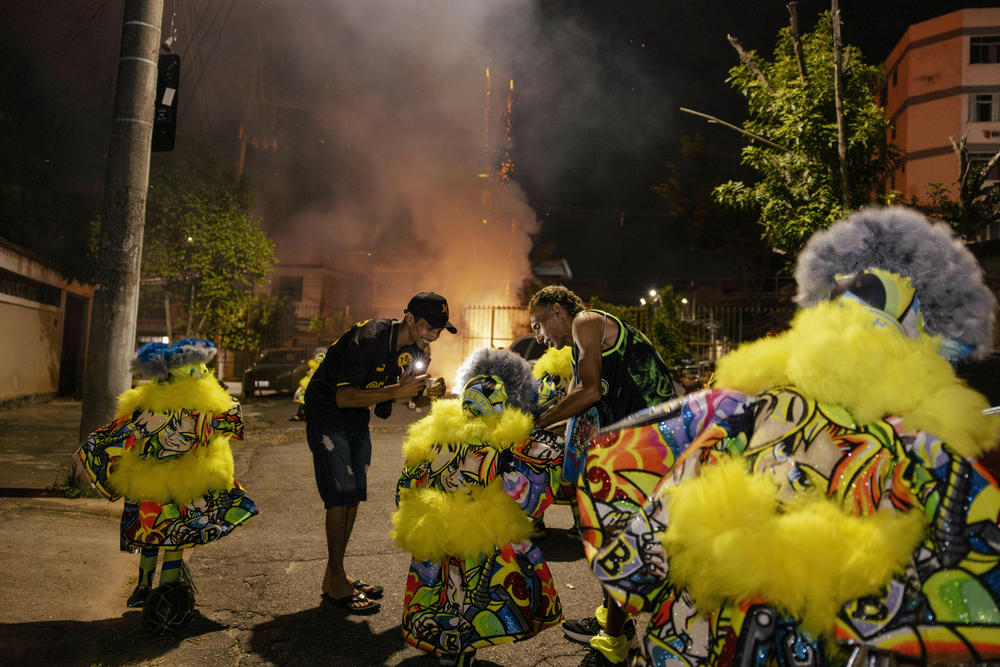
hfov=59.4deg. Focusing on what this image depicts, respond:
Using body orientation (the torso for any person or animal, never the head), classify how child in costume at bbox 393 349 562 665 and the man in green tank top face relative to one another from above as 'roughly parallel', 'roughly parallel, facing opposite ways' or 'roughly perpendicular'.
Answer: roughly perpendicular

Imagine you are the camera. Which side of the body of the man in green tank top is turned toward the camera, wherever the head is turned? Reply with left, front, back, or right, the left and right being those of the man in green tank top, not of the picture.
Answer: left

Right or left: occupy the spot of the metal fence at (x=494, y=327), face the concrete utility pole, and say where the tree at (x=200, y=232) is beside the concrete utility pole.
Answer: right

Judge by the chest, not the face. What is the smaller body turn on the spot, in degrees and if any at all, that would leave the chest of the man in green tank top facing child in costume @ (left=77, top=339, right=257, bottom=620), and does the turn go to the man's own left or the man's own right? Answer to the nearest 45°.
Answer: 0° — they already face them

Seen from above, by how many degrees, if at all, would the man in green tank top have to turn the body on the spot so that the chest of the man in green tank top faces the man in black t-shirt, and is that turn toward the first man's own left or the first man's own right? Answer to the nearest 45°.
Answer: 0° — they already face them

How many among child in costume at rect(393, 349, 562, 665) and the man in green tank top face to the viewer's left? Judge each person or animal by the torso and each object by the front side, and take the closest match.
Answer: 1

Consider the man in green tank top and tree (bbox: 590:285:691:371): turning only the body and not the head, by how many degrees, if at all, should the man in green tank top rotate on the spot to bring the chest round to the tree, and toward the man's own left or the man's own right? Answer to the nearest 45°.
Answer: approximately 90° to the man's own right
